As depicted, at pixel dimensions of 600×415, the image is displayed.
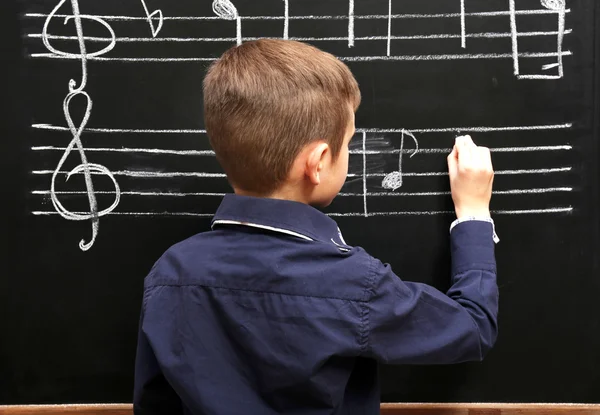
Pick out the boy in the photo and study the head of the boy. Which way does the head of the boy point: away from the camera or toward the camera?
away from the camera

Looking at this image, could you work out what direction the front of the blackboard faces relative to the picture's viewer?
facing the viewer
